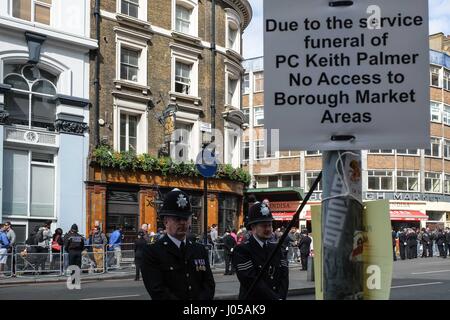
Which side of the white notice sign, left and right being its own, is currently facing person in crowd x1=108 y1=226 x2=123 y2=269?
back

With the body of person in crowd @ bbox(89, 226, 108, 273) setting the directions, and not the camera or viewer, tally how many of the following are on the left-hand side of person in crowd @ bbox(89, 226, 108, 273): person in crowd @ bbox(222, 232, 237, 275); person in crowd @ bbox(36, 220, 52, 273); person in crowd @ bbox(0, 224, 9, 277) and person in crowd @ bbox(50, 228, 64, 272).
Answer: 1

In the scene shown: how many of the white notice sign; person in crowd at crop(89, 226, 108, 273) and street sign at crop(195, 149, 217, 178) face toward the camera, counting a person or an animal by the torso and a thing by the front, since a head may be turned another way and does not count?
3

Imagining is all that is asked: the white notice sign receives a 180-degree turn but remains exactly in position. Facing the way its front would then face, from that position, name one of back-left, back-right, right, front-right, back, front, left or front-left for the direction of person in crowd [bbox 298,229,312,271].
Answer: front

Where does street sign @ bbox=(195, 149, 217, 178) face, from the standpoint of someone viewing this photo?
facing the viewer

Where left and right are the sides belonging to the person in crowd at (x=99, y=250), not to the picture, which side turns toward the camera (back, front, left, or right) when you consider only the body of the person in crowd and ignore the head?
front

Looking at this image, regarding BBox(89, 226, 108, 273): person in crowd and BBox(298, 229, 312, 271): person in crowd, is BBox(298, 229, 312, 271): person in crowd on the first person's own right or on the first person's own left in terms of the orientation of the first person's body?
on the first person's own left

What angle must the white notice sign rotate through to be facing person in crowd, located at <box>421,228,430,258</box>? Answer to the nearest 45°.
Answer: approximately 180°

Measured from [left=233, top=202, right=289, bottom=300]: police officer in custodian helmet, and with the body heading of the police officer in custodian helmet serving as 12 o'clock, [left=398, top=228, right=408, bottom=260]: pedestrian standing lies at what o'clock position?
The pedestrian standing is roughly at 8 o'clock from the police officer in custodian helmet.

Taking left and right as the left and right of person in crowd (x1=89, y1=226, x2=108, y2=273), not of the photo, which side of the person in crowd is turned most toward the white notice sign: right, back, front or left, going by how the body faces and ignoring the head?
front

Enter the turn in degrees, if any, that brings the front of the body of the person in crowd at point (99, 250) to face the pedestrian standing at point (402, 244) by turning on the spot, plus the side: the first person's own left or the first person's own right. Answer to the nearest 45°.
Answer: approximately 135° to the first person's own left

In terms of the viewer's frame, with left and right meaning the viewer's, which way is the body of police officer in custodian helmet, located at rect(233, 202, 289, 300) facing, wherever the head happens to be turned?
facing the viewer and to the right of the viewer
